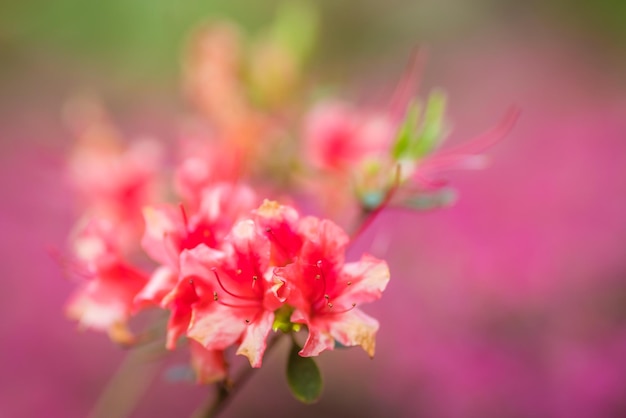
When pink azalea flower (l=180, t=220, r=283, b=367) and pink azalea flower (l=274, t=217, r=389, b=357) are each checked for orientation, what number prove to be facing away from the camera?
0

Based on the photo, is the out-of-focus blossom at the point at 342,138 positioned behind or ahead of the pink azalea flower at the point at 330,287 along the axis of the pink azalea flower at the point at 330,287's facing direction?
behind

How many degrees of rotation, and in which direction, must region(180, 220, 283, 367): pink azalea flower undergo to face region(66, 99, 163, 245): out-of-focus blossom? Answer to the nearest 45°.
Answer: approximately 90° to its right

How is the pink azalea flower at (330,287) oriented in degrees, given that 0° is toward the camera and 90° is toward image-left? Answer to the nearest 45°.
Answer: approximately 315°

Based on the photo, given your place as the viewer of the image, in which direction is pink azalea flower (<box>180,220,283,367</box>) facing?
facing the viewer and to the left of the viewer
